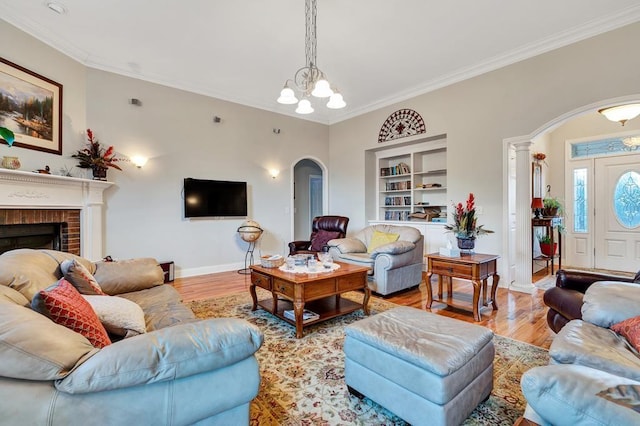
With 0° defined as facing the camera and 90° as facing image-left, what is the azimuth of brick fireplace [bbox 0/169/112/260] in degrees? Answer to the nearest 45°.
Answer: approximately 315°

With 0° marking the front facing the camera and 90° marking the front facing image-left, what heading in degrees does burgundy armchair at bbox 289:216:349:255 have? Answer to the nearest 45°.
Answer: approximately 45°

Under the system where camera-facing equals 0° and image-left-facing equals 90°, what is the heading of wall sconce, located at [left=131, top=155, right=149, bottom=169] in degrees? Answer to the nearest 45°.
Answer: approximately 0°

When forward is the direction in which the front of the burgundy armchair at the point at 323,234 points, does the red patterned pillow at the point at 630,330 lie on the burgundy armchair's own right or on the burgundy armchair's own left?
on the burgundy armchair's own left
